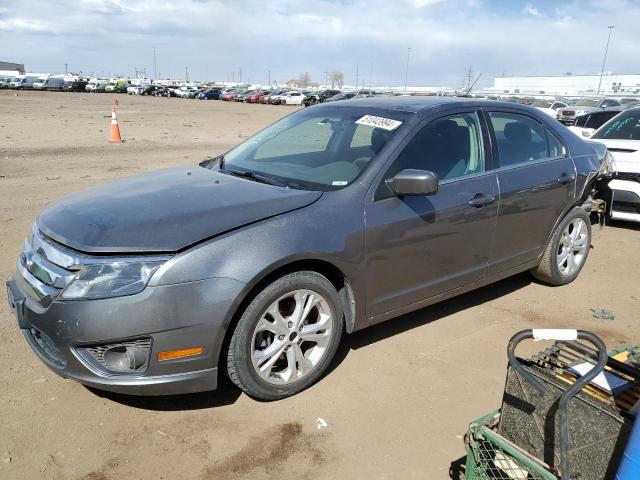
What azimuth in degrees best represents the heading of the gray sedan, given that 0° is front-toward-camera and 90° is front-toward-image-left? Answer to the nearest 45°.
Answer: approximately 45°

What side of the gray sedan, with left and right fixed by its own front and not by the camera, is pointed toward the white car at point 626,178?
back

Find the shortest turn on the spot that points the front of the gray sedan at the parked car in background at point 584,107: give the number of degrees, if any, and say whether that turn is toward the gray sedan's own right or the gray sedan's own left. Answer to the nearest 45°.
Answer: approximately 180°
